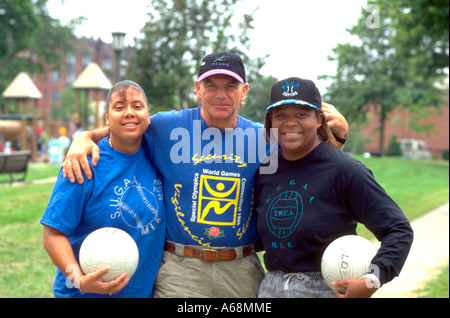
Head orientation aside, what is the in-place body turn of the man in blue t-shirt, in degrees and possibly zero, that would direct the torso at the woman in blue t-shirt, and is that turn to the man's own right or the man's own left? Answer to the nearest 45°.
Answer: approximately 90° to the man's own right

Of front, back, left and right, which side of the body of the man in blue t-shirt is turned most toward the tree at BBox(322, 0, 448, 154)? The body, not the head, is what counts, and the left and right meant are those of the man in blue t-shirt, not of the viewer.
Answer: back

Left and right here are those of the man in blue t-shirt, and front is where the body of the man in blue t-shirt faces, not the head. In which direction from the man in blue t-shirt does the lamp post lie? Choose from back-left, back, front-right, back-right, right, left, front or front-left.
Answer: back

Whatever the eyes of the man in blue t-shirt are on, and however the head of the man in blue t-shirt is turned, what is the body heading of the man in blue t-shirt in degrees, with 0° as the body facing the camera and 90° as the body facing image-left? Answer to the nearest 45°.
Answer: approximately 0°

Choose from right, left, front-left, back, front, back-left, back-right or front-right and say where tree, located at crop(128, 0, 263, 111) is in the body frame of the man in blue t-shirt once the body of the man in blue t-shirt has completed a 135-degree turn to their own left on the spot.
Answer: front-left

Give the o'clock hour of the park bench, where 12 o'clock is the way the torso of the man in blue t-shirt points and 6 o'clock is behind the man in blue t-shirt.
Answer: The park bench is roughly at 5 o'clock from the man in blue t-shirt.

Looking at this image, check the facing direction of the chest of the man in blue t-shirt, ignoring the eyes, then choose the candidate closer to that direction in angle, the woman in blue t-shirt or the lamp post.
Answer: the woman in blue t-shirt
